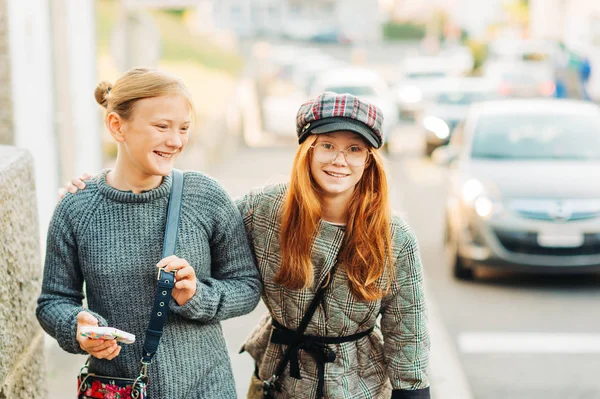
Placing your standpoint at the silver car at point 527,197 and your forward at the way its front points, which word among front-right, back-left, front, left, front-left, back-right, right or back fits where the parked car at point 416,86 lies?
back

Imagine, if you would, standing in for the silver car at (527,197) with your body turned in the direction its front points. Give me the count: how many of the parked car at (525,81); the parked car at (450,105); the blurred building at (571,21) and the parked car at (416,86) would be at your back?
4

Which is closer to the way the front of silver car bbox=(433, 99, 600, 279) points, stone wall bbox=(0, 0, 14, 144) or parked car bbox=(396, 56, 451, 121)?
the stone wall

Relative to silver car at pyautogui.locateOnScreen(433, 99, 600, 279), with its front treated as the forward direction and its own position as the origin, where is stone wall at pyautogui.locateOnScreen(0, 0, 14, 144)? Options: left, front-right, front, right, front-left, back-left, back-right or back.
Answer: front-right

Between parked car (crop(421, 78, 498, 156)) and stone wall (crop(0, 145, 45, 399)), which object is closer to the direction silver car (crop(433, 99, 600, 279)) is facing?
the stone wall

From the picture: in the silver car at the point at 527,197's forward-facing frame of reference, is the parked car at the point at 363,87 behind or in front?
behind

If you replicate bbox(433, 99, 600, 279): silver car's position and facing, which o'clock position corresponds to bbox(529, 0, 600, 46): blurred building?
The blurred building is roughly at 6 o'clock from the silver car.

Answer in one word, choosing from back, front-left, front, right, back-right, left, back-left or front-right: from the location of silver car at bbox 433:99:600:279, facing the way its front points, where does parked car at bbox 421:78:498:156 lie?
back

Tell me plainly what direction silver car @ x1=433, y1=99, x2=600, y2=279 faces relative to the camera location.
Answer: facing the viewer

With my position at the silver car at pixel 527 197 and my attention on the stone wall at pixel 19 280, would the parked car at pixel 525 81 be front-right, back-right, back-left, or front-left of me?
back-right

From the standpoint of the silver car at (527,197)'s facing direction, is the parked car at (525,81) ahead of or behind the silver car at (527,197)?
behind
